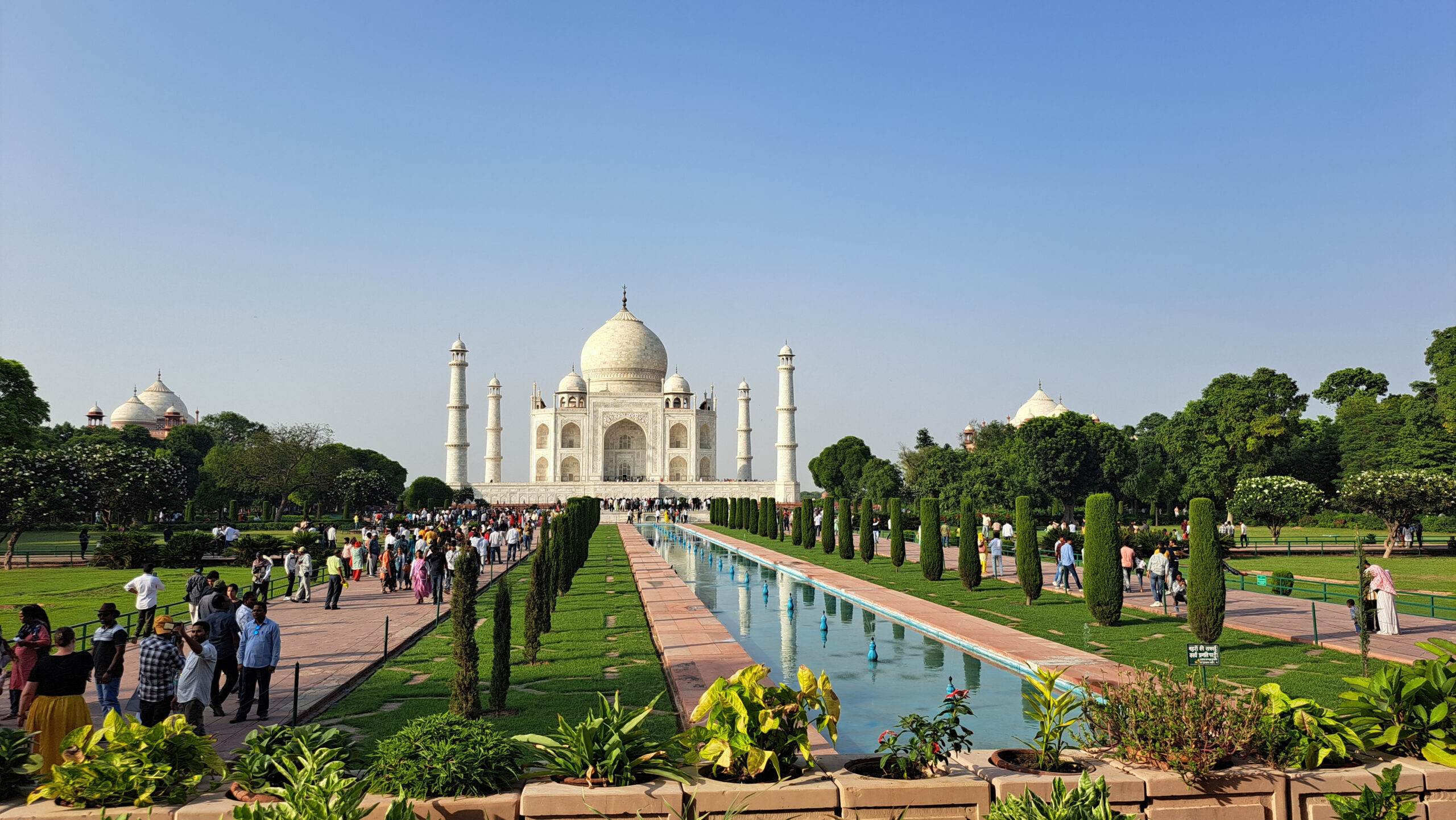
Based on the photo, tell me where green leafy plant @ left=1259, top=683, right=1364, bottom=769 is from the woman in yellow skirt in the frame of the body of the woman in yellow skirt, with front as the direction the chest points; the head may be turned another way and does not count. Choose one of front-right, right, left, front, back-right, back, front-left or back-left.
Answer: back-right

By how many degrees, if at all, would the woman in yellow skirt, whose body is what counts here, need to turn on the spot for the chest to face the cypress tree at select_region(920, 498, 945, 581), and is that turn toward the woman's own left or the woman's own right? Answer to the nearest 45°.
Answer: approximately 45° to the woman's own right

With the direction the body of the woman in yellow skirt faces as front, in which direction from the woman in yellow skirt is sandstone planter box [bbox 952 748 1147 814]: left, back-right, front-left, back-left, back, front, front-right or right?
back-right

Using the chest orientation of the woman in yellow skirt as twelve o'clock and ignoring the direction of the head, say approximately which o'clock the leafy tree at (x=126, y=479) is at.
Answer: The leafy tree is roughly at 12 o'clock from the woman in yellow skirt.

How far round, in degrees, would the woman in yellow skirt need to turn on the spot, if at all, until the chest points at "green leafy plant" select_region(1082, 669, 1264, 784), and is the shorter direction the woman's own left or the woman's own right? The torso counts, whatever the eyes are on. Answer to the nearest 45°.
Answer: approximately 135° to the woman's own right

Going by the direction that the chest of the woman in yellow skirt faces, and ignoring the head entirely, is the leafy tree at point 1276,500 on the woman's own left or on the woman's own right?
on the woman's own right

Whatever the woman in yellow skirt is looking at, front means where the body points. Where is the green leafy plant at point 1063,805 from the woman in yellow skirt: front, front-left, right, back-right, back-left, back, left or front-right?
back-right

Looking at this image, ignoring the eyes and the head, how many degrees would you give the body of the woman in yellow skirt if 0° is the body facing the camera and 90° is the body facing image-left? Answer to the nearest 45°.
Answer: approximately 180°

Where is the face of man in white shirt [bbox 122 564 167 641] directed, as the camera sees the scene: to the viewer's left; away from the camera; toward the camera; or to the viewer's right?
away from the camera

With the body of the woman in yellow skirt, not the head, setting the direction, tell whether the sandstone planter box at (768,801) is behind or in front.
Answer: behind

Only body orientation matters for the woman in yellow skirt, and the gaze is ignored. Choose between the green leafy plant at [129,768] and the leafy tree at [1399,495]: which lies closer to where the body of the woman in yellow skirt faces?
the leafy tree

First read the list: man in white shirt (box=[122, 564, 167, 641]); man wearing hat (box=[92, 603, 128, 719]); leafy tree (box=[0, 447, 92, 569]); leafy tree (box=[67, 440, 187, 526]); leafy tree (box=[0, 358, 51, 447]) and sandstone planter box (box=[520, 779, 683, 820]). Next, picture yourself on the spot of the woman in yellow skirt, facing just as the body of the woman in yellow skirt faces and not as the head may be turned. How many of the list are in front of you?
5

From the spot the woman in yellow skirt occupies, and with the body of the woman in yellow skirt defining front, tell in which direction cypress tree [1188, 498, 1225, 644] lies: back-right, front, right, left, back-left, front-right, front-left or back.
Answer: right

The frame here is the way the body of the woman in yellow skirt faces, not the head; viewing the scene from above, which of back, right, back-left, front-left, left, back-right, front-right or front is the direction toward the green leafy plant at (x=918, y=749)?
back-right
